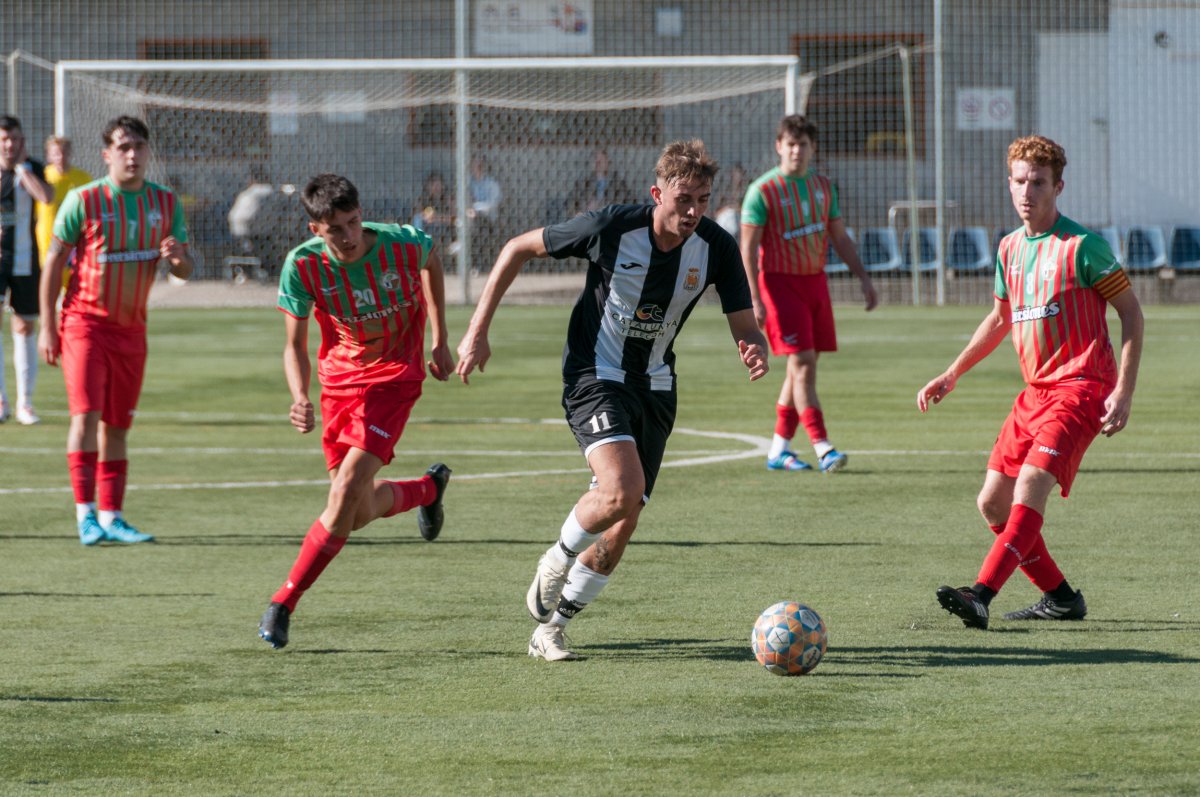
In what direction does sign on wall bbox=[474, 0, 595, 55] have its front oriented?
toward the camera

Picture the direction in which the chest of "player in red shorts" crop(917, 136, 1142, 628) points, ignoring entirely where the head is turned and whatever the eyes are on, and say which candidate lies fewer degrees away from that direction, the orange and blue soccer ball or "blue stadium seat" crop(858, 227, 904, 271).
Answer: the orange and blue soccer ball

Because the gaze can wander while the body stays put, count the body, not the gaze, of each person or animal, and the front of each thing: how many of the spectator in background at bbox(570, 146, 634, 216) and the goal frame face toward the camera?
2

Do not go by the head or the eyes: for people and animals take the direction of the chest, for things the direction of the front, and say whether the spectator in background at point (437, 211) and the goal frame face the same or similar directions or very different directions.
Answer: same or similar directions

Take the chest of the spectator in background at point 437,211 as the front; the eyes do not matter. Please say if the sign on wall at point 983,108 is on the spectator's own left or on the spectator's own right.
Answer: on the spectator's own left

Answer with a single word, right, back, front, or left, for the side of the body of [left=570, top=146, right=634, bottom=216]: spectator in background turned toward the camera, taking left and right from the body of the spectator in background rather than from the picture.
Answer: front

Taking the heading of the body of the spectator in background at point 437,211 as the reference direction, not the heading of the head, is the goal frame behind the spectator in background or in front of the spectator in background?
in front

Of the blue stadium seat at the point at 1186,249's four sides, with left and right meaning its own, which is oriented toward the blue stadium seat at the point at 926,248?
right

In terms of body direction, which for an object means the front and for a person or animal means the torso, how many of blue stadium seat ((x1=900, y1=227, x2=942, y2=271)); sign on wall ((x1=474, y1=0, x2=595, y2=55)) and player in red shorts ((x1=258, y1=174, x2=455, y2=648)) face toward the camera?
3

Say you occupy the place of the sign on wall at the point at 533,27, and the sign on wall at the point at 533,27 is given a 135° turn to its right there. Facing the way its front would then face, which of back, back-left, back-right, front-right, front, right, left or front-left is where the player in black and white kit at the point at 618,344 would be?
back-left

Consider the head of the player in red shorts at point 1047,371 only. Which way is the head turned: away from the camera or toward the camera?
toward the camera

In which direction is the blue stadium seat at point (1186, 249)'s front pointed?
toward the camera
